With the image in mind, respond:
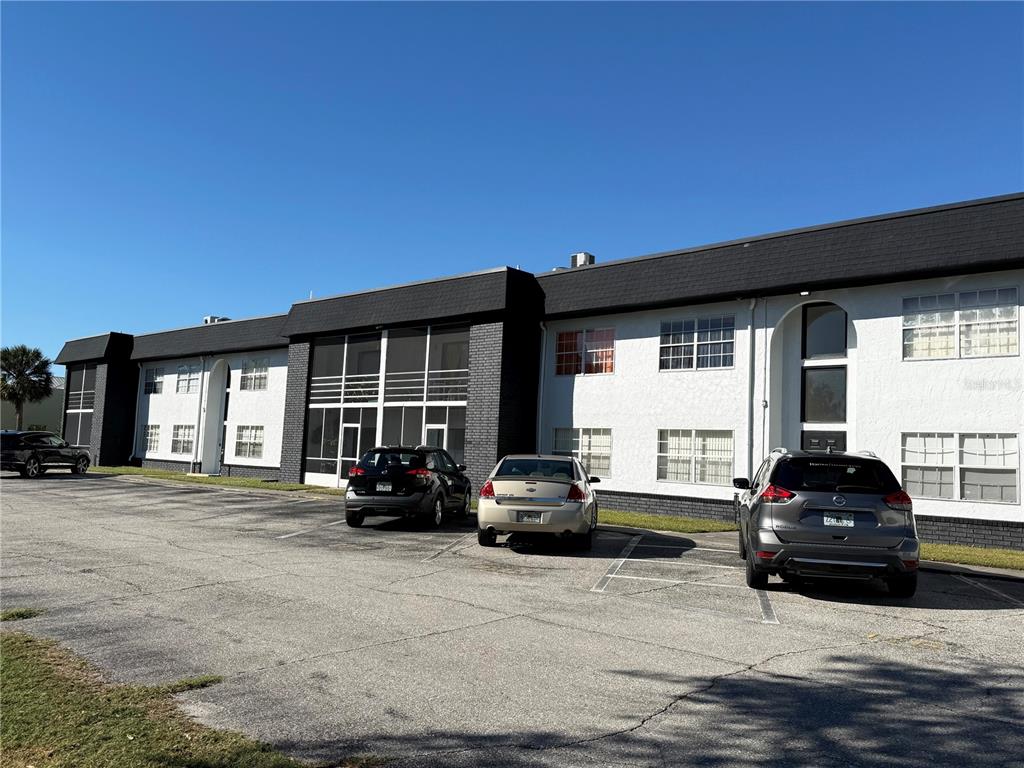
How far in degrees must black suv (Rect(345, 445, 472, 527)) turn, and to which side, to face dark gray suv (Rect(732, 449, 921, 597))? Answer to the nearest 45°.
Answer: approximately 90° to its right

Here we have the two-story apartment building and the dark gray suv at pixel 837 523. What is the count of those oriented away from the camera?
1

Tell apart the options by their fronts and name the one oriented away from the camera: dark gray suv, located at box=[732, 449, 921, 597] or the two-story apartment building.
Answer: the dark gray suv

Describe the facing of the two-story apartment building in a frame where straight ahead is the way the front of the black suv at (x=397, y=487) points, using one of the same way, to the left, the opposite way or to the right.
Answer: the opposite way

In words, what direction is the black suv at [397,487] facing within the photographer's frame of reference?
facing away from the viewer and to the right of the viewer

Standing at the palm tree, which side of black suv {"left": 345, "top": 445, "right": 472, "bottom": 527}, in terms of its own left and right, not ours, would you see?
left

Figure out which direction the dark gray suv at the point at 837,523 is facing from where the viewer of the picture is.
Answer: facing away from the viewer

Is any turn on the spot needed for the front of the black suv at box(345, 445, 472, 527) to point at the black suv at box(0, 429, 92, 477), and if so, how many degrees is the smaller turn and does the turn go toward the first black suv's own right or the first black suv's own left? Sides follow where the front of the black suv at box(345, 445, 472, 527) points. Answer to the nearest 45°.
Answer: approximately 90° to the first black suv's own left

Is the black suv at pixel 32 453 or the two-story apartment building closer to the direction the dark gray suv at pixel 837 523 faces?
the two-story apartment building
